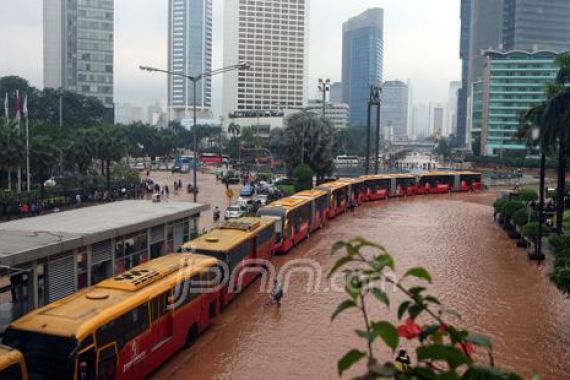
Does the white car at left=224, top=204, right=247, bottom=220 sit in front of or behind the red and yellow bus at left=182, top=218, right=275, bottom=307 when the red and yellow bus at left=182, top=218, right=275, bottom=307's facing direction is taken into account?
behind

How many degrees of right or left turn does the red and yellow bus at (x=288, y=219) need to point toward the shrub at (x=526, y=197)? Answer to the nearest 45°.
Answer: approximately 180°

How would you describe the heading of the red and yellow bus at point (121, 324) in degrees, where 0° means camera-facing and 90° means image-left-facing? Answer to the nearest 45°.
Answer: approximately 45°

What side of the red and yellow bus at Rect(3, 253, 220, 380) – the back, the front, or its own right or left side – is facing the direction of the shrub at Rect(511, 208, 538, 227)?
back

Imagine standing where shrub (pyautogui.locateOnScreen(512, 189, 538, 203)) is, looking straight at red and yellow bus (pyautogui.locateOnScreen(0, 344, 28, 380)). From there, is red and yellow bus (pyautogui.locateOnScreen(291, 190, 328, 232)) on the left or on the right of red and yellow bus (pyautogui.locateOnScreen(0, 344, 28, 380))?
right

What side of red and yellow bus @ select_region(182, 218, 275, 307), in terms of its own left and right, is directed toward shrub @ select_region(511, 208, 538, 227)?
back

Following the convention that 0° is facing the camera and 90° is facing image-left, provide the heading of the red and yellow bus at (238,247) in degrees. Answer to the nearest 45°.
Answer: approximately 45°

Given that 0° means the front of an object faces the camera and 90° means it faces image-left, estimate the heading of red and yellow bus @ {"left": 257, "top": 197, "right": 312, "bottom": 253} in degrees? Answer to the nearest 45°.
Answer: approximately 45°

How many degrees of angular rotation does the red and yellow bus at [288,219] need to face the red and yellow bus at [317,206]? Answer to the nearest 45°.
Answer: approximately 135° to its right

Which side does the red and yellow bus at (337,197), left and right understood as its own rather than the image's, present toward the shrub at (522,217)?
left

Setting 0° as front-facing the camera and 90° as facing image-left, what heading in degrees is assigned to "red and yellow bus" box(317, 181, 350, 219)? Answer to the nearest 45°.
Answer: approximately 45°

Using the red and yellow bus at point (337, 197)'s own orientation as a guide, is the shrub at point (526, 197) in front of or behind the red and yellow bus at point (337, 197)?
behind

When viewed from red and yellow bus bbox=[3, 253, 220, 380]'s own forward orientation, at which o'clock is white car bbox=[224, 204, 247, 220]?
The white car is roughly at 5 o'clock from the red and yellow bus.
